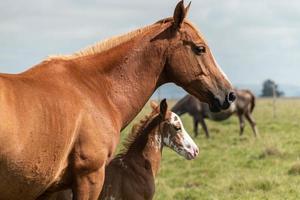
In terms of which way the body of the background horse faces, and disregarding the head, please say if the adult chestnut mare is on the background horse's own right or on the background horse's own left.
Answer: on the background horse's own left

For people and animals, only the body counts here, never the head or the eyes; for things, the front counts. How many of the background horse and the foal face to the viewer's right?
1

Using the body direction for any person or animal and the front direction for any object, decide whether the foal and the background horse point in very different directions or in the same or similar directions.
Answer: very different directions

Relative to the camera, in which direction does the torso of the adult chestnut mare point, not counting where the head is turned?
to the viewer's right

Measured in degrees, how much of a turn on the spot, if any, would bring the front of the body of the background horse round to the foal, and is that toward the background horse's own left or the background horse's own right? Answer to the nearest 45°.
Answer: approximately 90° to the background horse's own left

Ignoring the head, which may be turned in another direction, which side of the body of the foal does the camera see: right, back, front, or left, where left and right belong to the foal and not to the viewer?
right

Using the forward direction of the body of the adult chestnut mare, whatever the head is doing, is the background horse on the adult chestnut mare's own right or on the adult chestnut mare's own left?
on the adult chestnut mare's own left

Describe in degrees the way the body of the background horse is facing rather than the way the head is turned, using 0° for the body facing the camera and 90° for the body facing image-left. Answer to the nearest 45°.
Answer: approximately 90°

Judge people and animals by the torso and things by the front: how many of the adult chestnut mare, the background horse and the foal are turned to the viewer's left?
1
